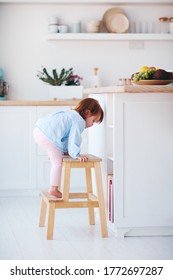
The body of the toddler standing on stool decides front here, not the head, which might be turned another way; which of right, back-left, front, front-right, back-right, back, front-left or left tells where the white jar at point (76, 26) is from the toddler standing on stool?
left

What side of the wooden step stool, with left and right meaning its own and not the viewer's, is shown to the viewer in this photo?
left

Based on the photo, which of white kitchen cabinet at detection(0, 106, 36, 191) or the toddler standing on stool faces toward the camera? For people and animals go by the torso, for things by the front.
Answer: the white kitchen cabinet

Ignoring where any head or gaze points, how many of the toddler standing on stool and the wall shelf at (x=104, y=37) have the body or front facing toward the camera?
1

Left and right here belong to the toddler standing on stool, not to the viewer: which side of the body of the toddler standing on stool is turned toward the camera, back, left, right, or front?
right

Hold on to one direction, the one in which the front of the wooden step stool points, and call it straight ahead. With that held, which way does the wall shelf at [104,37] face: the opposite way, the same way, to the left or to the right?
to the left

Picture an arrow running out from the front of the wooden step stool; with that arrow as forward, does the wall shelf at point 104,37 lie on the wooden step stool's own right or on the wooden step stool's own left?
on the wooden step stool's own right

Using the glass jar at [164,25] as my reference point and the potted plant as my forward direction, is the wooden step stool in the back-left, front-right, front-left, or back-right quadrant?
front-left

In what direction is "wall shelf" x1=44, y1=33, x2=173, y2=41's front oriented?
toward the camera

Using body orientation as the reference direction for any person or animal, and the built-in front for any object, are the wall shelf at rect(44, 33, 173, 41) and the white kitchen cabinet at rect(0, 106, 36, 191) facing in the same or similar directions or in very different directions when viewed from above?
same or similar directions

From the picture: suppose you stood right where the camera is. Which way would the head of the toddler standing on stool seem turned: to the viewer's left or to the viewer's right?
to the viewer's right

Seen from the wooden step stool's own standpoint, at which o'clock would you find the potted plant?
The potted plant is roughly at 3 o'clock from the wooden step stool.

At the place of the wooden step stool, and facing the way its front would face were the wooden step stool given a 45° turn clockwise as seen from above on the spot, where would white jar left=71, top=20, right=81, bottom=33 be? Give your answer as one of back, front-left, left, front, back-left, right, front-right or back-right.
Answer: front-right
